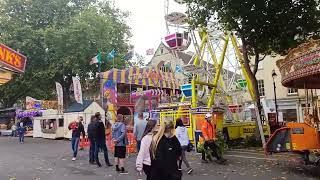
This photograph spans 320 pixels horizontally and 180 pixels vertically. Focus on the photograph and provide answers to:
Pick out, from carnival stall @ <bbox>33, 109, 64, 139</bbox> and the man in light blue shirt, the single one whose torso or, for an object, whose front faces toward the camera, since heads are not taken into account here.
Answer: the carnival stall

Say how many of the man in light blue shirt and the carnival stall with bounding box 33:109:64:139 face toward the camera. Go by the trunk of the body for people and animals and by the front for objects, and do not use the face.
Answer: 1

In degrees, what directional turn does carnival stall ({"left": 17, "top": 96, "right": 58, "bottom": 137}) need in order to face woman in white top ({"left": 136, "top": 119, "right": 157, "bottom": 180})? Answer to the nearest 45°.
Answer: approximately 45° to its left

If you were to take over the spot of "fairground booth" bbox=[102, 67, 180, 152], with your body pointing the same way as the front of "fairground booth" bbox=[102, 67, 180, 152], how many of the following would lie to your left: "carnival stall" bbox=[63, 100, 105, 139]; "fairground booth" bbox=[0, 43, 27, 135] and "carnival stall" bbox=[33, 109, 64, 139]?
0

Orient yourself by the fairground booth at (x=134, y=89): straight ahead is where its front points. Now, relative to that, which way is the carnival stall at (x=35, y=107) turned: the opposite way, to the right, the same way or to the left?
the same way

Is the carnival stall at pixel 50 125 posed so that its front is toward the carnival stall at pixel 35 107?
no

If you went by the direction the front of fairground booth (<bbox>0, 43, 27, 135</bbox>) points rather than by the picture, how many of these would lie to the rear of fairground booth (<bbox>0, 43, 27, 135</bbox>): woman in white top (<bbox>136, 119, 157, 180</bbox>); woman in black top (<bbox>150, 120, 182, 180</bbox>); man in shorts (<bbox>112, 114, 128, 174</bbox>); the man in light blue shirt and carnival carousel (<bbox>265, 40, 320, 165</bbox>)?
0

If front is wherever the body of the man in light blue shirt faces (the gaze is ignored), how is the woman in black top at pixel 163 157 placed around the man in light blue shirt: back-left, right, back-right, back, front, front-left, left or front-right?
back

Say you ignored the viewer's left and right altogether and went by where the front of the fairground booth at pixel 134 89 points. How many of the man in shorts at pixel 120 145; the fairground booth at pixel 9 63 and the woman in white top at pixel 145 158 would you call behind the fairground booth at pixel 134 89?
0

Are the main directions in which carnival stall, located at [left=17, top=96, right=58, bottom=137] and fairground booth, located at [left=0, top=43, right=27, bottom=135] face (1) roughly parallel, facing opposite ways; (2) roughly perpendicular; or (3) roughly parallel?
roughly parallel

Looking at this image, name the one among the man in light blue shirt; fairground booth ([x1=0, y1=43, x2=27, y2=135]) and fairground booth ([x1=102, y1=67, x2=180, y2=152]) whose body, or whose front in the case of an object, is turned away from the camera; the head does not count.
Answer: the man in light blue shirt

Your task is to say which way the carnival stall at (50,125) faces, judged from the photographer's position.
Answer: facing the viewer

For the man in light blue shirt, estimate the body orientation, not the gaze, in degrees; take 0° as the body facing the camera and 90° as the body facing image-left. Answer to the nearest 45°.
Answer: approximately 180°

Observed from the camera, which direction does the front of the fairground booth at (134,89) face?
facing the viewer and to the right of the viewer

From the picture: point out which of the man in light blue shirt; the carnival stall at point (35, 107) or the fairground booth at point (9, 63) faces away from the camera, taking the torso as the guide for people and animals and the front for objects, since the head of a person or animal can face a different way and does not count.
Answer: the man in light blue shirt
